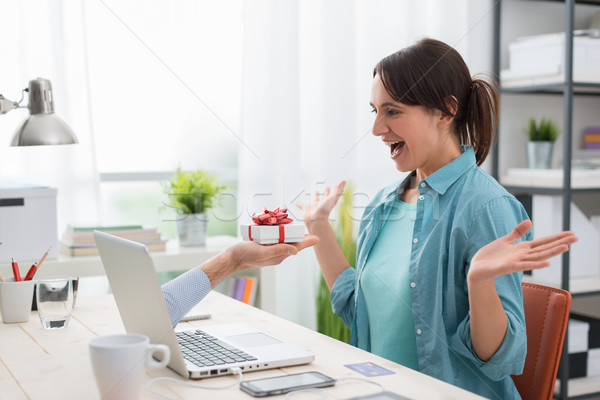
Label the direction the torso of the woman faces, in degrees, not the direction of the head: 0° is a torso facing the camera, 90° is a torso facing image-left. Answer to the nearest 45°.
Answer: approximately 45°

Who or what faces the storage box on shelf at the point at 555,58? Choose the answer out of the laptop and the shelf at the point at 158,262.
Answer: the laptop

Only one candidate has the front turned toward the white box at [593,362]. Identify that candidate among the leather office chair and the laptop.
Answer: the laptop

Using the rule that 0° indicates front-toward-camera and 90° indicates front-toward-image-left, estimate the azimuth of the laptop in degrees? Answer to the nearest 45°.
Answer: approximately 225°

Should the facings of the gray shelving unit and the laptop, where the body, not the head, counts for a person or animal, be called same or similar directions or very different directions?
very different directions

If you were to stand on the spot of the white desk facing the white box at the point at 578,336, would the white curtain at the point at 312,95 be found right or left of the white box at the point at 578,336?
left

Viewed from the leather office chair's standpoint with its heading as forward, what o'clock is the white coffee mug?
The white coffee mug is roughly at 12 o'clock from the leather office chair.

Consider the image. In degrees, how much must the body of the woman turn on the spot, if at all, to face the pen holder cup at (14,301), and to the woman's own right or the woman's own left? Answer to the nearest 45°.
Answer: approximately 45° to the woman's own right

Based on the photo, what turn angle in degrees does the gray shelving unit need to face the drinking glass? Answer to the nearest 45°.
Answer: approximately 45° to its right

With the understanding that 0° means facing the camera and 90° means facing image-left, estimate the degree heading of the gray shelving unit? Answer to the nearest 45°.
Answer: approximately 0°

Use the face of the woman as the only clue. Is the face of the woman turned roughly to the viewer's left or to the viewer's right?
to the viewer's left
